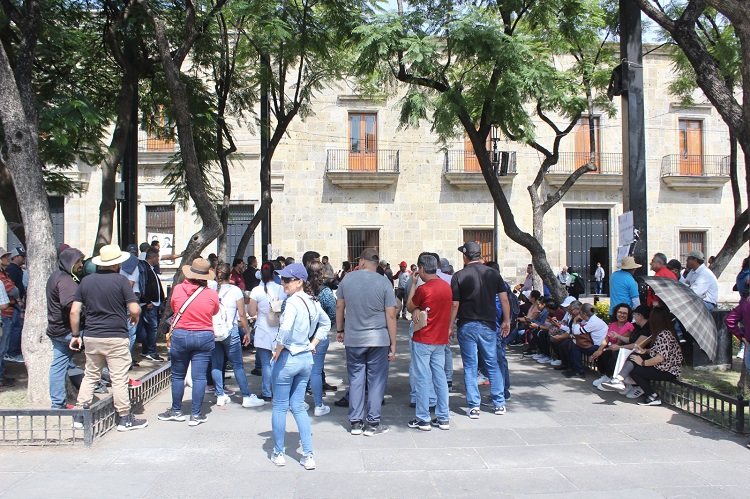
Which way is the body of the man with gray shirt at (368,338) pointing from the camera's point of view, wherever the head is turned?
away from the camera

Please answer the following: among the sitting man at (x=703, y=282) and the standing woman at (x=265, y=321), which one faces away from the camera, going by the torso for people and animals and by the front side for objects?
the standing woman

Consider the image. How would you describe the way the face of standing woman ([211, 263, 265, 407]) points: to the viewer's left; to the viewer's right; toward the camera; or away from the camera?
away from the camera

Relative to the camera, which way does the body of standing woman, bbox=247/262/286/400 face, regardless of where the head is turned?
away from the camera

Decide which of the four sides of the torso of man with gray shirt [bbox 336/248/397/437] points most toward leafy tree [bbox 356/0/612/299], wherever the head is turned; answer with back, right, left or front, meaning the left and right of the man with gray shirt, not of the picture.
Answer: front

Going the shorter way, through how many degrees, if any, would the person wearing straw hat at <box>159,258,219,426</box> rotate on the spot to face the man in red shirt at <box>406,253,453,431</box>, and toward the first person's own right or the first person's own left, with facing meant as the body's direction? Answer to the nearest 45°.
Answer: approximately 90° to the first person's own right

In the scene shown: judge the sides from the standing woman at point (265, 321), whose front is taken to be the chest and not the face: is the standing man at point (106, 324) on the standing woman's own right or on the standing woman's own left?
on the standing woman's own left

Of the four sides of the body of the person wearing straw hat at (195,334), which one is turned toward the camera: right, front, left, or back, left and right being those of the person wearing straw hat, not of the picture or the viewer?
back

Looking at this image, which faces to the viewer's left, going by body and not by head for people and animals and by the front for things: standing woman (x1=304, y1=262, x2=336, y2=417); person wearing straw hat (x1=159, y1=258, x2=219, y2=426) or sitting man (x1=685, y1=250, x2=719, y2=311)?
the sitting man

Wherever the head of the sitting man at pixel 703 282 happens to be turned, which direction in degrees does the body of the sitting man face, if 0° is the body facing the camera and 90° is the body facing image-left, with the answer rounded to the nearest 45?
approximately 90°

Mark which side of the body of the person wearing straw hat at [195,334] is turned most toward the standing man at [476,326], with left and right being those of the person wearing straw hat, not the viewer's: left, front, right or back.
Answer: right

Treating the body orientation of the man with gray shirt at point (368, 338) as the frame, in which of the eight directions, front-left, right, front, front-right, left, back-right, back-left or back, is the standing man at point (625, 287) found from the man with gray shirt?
front-right

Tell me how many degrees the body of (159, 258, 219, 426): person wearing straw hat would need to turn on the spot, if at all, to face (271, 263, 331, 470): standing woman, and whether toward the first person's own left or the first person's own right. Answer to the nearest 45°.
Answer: approximately 135° to the first person's own right

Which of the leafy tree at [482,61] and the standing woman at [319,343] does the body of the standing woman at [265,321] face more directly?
the leafy tree

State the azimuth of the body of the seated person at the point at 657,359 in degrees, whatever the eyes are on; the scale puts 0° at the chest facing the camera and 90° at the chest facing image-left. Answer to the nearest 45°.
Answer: approximately 90°
